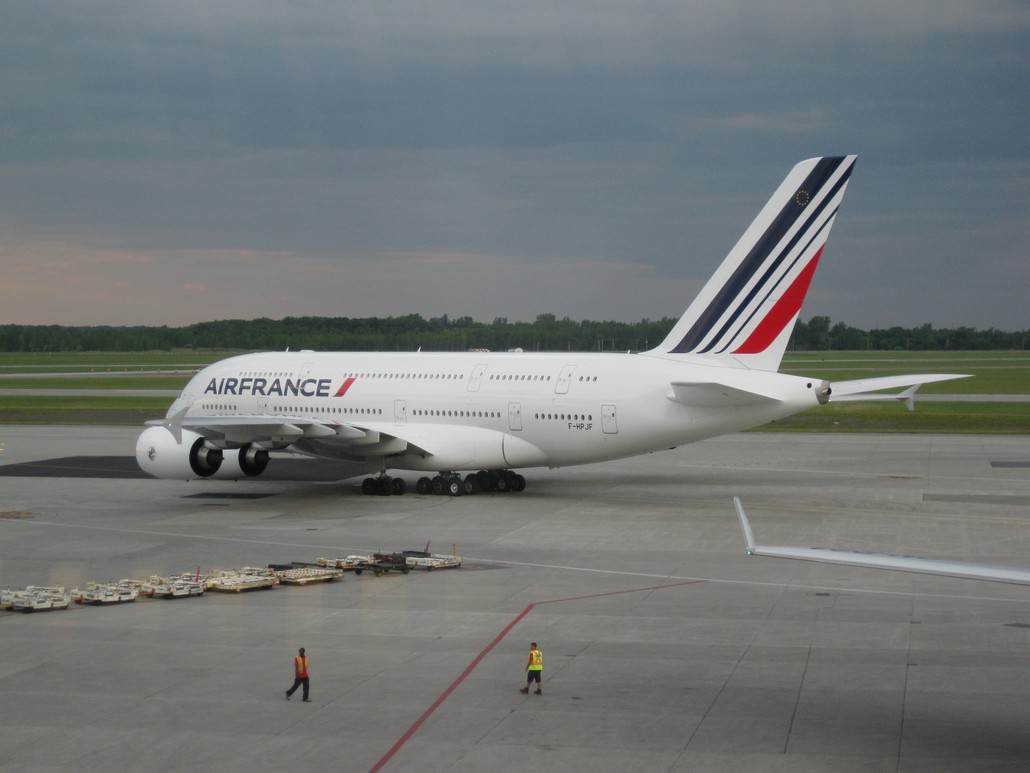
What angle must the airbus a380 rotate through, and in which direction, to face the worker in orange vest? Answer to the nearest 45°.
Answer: approximately 135° to its left

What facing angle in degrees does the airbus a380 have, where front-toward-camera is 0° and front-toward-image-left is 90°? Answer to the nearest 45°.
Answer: approximately 135°
